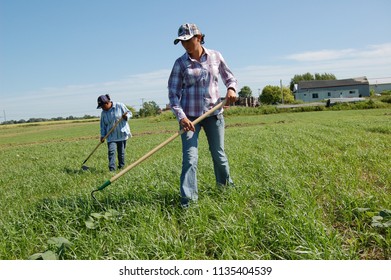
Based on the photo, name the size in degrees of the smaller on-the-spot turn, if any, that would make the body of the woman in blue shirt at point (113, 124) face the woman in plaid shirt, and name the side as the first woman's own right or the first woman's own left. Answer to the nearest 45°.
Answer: approximately 45° to the first woman's own left

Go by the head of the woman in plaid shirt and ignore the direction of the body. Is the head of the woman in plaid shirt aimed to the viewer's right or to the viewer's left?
to the viewer's left

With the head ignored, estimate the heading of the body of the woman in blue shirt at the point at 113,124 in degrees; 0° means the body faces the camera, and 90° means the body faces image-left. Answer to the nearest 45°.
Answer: approximately 45°
